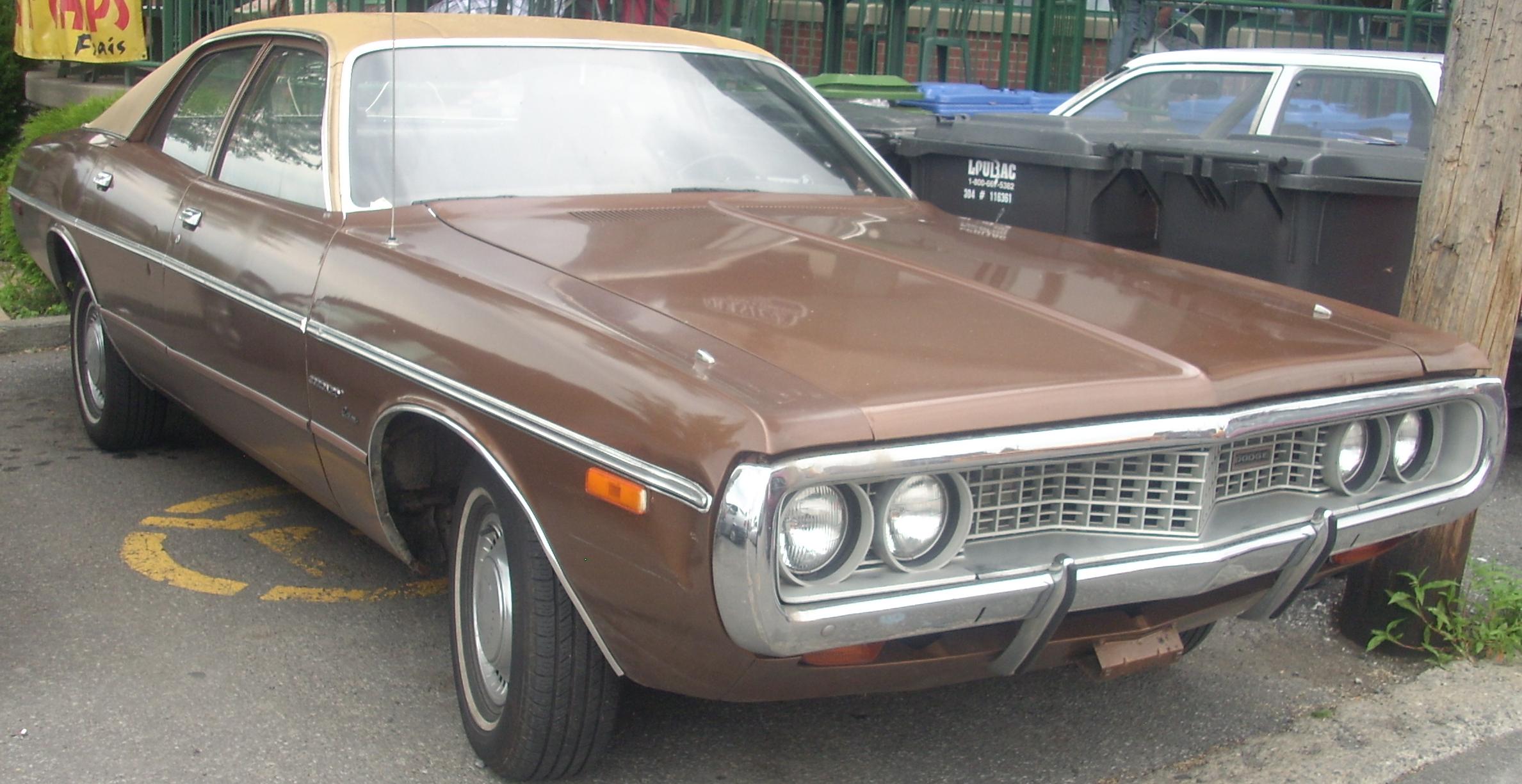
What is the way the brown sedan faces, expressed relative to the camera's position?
facing the viewer and to the right of the viewer

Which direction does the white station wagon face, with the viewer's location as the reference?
facing to the left of the viewer

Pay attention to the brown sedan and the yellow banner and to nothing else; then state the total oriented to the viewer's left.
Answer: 0

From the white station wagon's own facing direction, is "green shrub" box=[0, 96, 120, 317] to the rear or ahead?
ahead

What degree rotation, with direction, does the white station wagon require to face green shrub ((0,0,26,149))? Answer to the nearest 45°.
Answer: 0° — it already faces it

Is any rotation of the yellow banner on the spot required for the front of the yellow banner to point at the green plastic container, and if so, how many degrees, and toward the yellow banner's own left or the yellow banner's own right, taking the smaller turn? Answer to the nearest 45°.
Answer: approximately 45° to the yellow banner's own left

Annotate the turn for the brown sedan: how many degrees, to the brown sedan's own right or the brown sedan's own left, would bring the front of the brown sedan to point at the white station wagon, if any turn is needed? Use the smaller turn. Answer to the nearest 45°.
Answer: approximately 90° to the brown sedan's own left

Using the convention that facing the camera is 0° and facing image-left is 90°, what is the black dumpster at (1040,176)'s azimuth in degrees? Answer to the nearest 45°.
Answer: approximately 45°

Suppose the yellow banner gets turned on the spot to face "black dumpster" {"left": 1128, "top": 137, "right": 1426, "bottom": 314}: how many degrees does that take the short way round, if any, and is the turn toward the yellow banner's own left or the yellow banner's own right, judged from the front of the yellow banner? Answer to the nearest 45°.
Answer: approximately 45° to the yellow banner's own left

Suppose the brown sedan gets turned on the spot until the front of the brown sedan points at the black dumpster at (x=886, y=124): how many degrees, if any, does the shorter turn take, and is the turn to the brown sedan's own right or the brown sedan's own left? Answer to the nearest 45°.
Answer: approximately 135° to the brown sedan's own left
